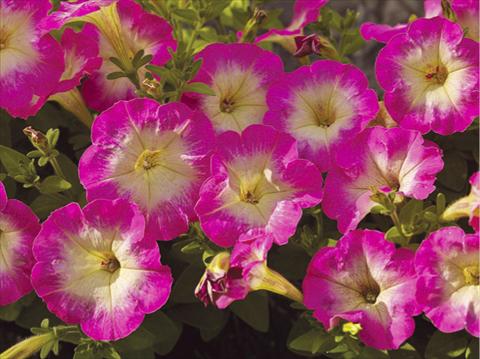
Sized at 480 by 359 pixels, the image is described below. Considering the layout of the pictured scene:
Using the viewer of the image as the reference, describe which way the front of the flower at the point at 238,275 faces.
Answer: facing to the left of the viewer

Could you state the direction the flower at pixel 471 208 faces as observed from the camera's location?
facing to the right of the viewer

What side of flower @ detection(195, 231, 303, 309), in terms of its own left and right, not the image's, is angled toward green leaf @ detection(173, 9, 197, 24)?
right

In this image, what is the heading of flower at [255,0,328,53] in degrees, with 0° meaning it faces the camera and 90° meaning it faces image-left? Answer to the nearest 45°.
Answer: approximately 90°

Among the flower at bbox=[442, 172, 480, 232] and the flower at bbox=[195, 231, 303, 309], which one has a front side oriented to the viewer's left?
the flower at bbox=[195, 231, 303, 309]

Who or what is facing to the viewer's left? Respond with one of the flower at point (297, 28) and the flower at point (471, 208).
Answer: the flower at point (297, 28)

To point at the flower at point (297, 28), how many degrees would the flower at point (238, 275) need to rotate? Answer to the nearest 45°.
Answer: approximately 90° to its right
